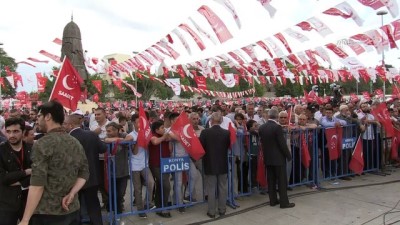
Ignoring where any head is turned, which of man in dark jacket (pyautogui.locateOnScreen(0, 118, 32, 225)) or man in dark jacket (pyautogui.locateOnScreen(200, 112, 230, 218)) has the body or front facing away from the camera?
man in dark jacket (pyautogui.locateOnScreen(200, 112, 230, 218))

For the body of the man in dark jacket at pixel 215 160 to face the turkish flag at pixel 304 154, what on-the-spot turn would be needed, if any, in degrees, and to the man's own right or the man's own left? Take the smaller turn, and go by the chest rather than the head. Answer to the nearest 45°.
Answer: approximately 45° to the man's own right

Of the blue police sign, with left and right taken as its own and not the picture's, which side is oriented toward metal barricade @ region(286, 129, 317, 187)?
left

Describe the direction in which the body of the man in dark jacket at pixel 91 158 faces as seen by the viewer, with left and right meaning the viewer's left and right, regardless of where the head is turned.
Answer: facing away from the viewer and to the left of the viewer

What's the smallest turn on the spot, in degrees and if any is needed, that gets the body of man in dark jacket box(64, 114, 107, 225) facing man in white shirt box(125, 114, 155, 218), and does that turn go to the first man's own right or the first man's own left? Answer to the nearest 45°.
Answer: approximately 90° to the first man's own right

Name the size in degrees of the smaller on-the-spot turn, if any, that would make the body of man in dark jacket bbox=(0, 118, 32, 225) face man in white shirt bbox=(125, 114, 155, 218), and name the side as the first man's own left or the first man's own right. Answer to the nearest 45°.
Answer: approximately 90° to the first man's own left

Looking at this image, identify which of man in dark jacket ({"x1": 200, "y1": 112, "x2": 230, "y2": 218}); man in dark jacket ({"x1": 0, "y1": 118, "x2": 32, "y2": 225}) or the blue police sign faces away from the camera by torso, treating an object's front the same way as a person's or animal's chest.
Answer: man in dark jacket ({"x1": 200, "y1": 112, "x2": 230, "y2": 218})

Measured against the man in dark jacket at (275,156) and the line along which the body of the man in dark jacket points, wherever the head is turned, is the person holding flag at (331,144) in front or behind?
in front

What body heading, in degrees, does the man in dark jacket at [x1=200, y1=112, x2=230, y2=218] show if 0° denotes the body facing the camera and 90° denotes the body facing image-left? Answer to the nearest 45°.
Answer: approximately 180°
